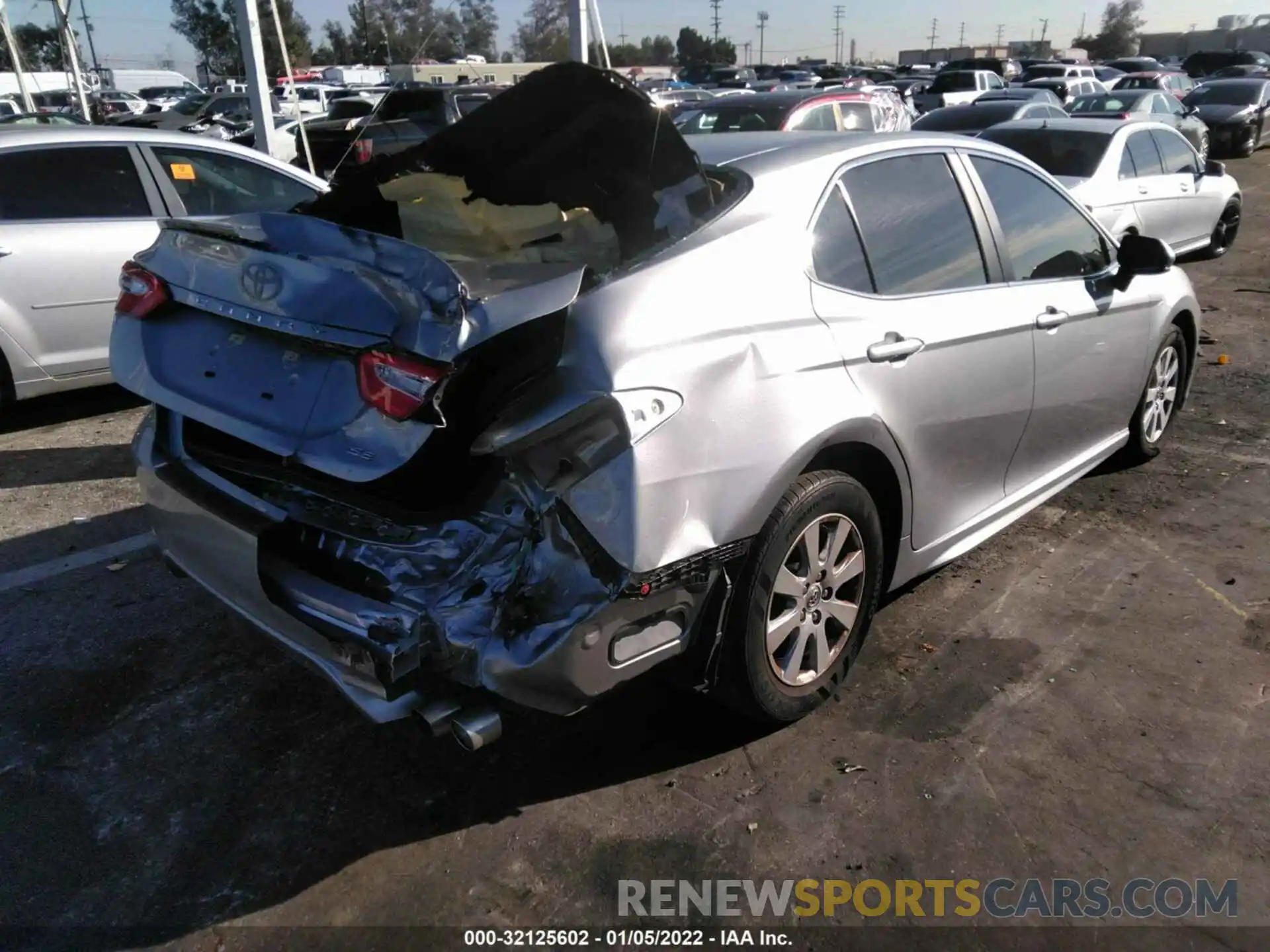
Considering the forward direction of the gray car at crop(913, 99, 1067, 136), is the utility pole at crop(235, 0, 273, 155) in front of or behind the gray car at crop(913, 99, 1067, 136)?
behind

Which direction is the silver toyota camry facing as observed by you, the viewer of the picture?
facing away from the viewer and to the right of the viewer

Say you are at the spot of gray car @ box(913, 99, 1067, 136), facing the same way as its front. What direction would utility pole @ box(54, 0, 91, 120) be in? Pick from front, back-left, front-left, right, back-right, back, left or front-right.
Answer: back-left

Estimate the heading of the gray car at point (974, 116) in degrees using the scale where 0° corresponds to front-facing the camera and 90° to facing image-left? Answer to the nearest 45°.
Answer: approximately 225°

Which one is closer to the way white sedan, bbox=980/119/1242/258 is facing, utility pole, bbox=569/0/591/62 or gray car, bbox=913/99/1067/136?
the gray car

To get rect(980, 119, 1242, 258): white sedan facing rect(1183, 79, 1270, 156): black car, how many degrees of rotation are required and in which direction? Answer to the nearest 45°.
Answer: approximately 45° to its left

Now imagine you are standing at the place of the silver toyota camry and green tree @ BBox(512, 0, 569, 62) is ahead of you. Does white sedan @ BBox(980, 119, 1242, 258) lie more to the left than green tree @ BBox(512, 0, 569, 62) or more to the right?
right
